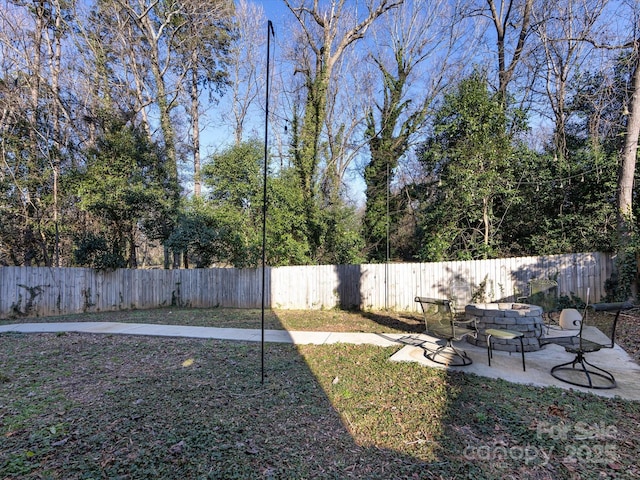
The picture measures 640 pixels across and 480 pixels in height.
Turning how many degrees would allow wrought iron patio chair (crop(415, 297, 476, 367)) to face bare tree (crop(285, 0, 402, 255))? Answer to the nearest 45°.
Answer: approximately 90° to its left

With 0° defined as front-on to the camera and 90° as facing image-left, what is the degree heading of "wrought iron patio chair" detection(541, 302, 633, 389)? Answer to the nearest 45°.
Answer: approximately 135°

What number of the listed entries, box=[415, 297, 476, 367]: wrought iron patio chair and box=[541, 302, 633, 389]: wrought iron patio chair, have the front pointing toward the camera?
0

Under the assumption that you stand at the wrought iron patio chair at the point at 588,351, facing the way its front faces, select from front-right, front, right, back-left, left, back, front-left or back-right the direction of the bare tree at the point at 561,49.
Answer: front-right

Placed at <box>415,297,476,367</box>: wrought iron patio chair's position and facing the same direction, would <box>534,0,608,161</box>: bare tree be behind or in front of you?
in front

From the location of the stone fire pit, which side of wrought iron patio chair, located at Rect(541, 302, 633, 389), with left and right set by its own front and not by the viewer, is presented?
front

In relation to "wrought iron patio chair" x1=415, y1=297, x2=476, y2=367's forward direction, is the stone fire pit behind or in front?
in front

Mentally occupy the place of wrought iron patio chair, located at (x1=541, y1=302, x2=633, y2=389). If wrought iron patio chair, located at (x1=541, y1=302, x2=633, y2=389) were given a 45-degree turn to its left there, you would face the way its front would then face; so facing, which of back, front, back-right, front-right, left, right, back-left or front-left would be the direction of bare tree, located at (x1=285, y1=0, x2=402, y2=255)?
front-right

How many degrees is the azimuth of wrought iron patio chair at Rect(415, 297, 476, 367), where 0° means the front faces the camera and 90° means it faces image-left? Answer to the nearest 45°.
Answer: approximately 225°
